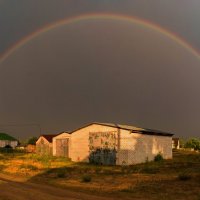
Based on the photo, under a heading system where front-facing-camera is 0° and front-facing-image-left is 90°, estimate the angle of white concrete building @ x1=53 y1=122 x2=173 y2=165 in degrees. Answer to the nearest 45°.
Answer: approximately 45°
